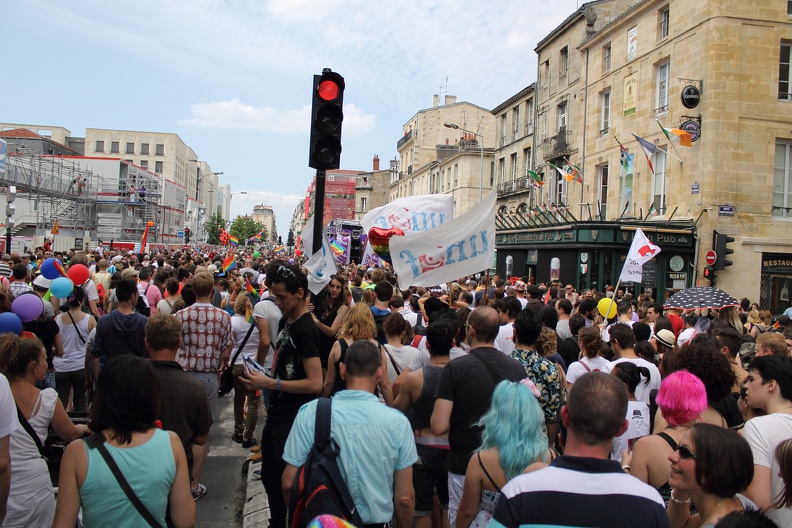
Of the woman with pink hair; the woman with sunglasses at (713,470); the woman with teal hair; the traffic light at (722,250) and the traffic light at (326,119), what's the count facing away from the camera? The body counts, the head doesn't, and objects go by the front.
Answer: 2

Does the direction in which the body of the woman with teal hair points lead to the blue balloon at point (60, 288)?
no

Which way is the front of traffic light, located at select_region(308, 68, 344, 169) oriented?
toward the camera

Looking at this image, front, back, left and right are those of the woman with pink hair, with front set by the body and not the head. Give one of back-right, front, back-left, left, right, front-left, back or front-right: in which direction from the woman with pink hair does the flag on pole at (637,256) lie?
front

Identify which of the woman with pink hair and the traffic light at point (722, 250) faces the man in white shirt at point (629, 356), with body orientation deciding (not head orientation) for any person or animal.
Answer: the woman with pink hair

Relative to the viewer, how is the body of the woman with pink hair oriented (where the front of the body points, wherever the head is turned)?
away from the camera

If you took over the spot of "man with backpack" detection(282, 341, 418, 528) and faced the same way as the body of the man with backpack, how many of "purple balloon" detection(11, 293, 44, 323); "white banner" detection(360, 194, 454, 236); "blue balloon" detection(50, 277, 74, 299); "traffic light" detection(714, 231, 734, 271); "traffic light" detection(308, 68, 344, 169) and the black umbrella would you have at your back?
0

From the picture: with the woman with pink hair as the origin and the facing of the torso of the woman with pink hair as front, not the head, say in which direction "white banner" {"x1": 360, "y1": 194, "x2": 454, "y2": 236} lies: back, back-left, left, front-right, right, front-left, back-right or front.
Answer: front-left

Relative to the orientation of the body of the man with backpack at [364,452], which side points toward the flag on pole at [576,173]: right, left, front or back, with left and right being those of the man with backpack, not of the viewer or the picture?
front

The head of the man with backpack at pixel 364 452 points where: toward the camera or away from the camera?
away from the camera

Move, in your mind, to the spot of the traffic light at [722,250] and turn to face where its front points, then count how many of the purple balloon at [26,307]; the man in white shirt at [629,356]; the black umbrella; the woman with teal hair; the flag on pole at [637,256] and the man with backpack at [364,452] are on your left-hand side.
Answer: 0

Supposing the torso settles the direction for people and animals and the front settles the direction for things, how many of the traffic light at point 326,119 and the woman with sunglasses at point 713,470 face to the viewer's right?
0

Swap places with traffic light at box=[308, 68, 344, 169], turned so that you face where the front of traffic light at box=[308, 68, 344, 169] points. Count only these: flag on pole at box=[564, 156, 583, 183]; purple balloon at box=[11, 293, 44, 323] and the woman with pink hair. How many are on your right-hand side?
1

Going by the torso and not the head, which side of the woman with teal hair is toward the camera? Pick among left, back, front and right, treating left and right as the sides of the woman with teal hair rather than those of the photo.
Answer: back
